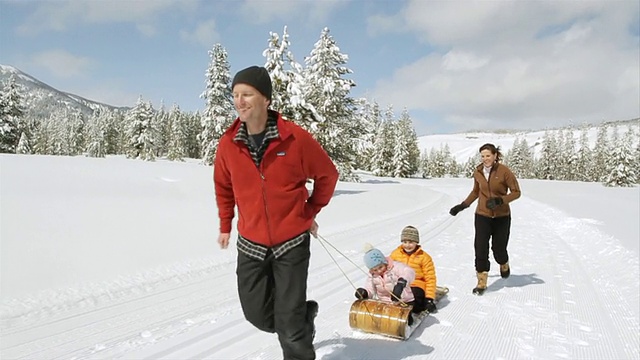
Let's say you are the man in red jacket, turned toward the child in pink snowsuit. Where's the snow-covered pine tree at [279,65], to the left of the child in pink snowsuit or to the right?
left

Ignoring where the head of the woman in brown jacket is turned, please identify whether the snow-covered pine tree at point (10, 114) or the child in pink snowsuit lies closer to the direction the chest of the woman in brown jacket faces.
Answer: the child in pink snowsuit

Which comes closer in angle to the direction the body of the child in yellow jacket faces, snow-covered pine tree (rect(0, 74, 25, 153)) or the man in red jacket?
the man in red jacket

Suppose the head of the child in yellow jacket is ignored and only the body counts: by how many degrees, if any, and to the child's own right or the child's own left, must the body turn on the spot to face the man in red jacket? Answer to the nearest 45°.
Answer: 0° — they already face them

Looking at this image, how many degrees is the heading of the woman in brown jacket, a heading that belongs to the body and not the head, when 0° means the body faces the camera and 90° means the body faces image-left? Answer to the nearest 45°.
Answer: approximately 45°

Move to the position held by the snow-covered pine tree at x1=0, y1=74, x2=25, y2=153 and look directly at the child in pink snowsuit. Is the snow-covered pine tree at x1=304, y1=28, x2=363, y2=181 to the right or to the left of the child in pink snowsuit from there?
left

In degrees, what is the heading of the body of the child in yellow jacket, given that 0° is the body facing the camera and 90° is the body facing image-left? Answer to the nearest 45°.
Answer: approximately 45°
